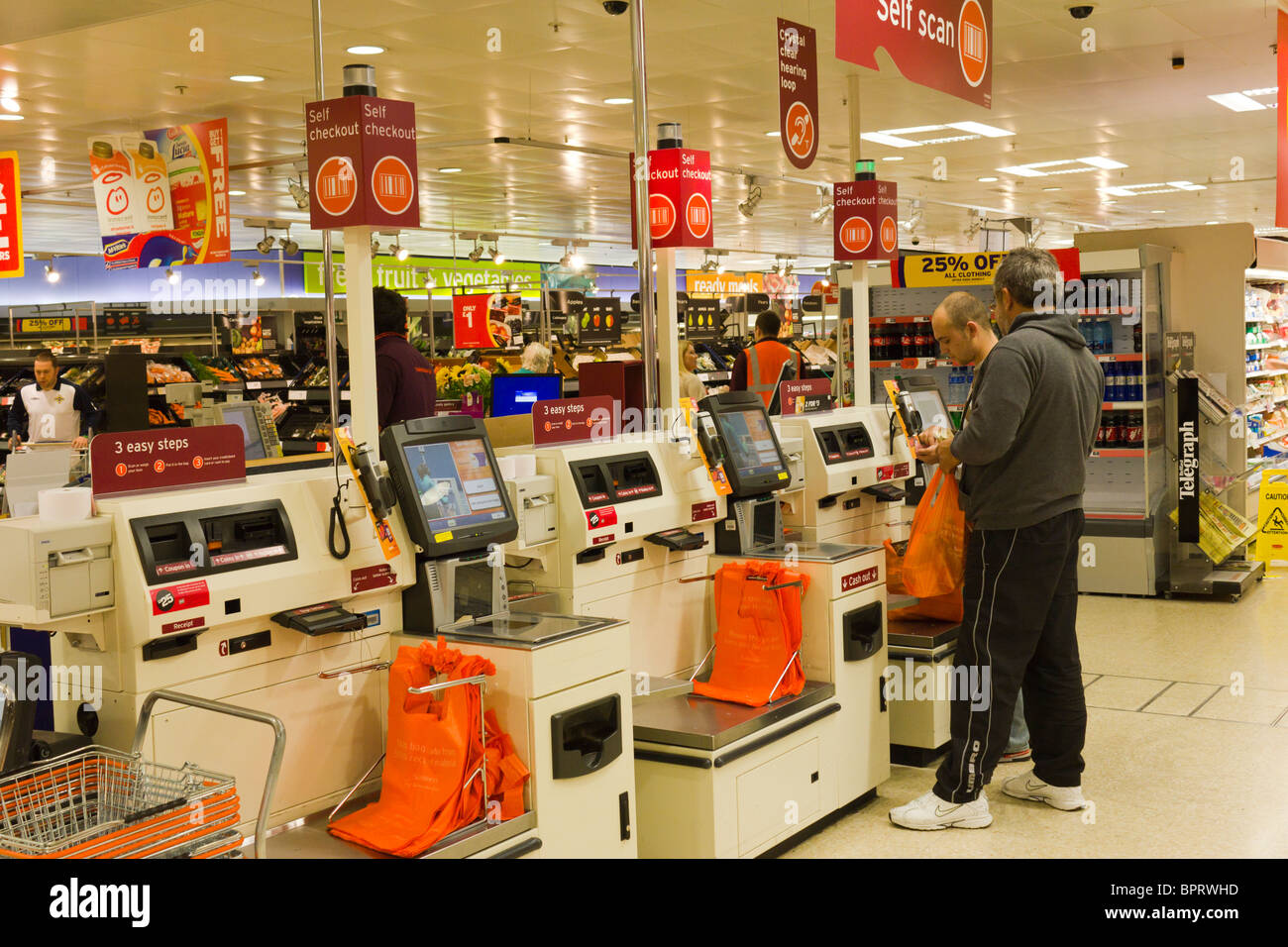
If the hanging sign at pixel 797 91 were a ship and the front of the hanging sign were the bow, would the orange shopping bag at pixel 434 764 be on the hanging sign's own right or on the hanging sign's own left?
on the hanging sign's own right

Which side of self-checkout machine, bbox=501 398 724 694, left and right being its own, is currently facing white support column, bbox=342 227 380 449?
right

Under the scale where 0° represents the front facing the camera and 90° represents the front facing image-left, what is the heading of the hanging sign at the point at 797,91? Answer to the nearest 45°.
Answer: approximately 315°

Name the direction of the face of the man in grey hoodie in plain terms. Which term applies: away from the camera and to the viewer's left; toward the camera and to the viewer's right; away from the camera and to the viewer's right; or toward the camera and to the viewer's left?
away from the camera and to the viewer's left

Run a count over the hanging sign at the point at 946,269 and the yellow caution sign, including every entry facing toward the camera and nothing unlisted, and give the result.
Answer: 2

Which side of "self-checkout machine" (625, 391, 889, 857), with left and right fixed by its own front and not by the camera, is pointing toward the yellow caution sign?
left

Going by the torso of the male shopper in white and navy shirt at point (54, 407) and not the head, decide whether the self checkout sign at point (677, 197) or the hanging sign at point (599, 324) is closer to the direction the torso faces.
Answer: the self checkout sign

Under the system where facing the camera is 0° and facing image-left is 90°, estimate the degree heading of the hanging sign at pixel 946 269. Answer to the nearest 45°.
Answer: approximately 0°

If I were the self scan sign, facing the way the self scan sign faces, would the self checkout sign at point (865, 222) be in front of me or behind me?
behind
